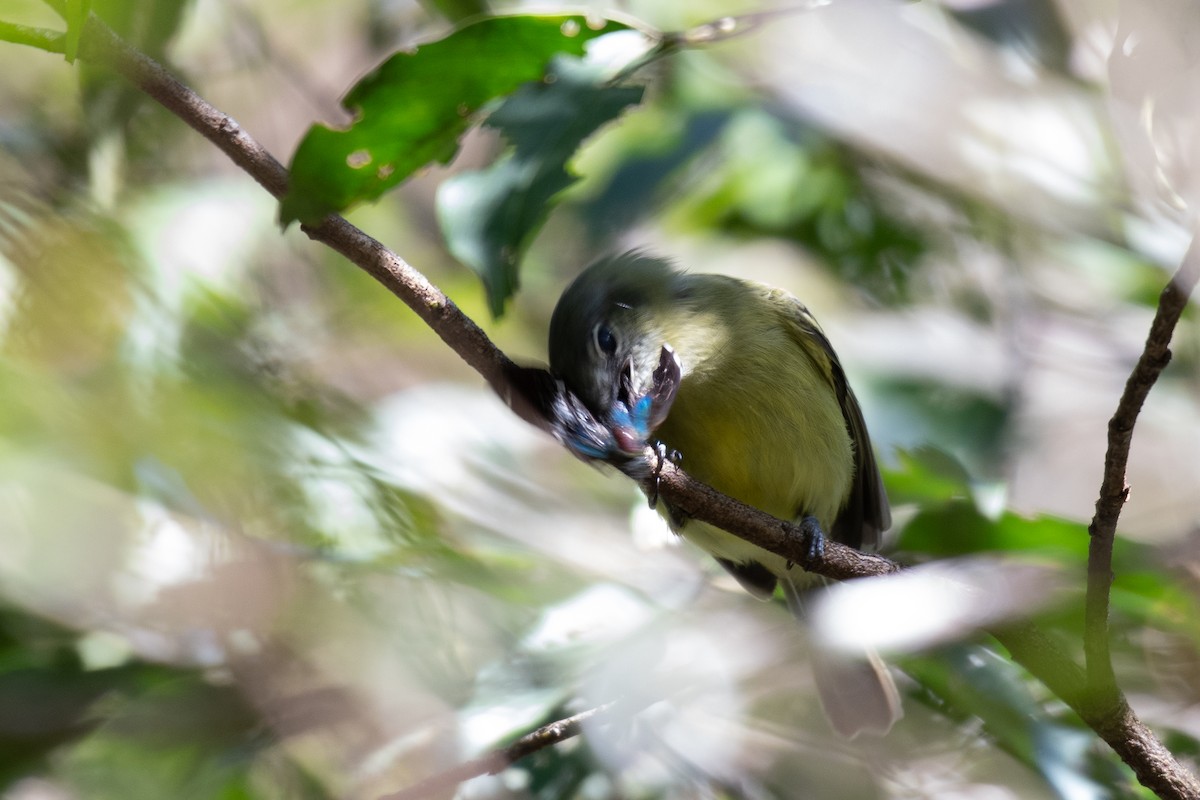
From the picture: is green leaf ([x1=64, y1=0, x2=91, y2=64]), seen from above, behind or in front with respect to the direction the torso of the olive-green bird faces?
in front

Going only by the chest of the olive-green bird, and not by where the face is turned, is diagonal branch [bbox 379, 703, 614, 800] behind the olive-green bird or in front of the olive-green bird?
in front

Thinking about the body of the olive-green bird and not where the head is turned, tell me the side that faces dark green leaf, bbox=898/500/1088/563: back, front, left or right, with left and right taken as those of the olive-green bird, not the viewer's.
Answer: left

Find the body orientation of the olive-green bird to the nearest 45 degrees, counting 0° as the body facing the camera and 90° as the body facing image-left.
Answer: approximately 45°

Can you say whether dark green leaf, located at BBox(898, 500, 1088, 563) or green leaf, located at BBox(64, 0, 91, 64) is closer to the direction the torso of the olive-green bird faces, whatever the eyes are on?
the green leaf
